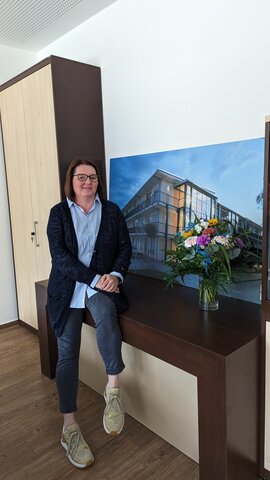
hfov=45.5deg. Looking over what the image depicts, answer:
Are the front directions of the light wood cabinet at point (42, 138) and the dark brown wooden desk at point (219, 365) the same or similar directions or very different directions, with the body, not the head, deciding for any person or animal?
same or similar directions

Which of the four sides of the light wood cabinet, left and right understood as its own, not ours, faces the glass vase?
left

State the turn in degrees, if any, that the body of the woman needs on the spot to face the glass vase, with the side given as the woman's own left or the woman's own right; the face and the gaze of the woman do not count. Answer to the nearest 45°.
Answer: approximately 90° to the woman's own left

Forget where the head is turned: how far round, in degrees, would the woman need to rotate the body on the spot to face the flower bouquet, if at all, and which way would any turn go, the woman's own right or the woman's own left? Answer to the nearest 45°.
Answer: approximately 90° to the woman's own left

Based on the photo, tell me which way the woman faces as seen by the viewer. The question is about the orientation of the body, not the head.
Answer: toward the camera

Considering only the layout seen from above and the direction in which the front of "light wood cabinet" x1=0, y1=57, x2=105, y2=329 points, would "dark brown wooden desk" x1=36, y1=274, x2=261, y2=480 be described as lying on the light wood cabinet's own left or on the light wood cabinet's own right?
on the light wood cabinet's own left

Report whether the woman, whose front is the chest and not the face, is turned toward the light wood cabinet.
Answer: no

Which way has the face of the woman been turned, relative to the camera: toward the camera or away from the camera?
toward the camera

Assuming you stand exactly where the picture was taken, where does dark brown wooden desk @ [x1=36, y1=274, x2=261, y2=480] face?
facing the viewer and to the left of the viewer

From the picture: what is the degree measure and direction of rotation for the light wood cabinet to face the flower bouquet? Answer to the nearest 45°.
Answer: approximately 90° to its left

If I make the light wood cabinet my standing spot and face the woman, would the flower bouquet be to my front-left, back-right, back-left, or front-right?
front-left

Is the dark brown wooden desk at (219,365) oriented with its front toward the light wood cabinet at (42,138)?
no
